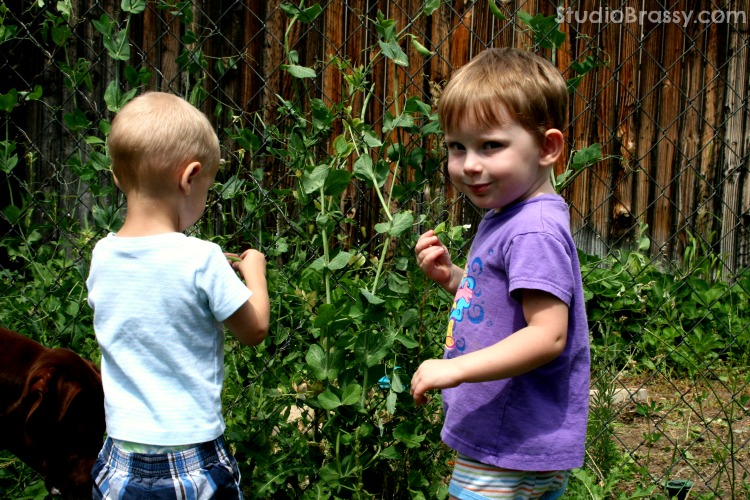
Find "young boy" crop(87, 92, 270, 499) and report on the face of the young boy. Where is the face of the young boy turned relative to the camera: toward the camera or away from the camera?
away from the camera

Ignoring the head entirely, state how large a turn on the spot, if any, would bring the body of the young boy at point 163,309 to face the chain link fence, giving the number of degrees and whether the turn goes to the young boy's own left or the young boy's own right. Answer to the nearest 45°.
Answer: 0° — they already face it

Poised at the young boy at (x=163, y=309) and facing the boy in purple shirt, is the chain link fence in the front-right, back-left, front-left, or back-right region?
front-left

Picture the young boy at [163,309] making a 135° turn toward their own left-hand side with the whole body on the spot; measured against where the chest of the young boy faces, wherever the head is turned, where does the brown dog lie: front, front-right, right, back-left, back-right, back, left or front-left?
front-right

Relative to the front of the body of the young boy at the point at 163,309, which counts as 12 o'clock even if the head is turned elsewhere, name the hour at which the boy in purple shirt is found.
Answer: The boy in purple shirt is roughly at 2 o'clock from the young boy.

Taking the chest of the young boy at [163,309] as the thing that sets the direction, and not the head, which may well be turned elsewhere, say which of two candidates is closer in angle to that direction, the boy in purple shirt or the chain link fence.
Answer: the chain link fence

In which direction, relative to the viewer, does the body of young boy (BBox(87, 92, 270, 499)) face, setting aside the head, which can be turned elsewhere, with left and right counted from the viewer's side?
facing away from the viewer and to the right of the viewer

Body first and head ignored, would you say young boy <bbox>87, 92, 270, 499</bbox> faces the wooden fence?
yes

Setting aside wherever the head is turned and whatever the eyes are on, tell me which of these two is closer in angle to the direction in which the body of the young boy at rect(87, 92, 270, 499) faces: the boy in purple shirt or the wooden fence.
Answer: the wooden fence
